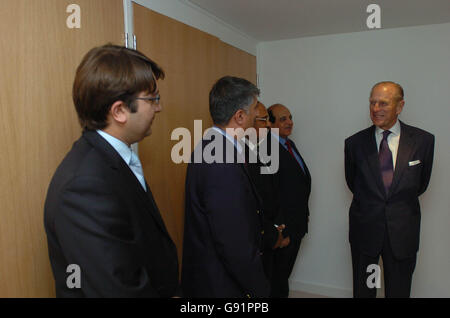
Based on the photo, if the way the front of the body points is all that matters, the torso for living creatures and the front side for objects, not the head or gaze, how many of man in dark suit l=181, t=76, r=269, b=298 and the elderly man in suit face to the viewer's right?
1

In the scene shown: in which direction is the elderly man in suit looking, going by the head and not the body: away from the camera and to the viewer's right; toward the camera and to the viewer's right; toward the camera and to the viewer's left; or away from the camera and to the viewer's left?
toward the camera and to the viewer's left

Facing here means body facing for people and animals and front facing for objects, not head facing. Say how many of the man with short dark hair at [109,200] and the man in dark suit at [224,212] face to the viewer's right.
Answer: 2

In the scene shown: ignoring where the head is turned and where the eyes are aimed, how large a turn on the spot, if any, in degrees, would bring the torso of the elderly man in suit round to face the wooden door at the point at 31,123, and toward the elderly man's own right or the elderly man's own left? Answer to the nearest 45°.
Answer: approximately 45° to the elderly man's own right

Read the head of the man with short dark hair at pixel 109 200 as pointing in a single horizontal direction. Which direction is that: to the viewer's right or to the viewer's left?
to the viewer's right

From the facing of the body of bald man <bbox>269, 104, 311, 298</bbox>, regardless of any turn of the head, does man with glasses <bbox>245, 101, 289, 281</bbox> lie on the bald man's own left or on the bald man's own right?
on the bald man's own right

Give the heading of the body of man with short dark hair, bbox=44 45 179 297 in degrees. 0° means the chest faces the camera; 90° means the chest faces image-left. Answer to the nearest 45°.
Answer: approximately 270°

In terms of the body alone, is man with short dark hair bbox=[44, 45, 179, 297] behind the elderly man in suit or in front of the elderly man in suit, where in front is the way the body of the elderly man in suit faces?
in front

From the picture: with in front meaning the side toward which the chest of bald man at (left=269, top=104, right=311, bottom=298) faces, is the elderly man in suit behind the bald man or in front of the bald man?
in front

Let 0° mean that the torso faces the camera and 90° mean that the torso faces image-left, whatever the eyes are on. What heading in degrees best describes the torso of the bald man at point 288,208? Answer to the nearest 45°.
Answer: approximately 315°

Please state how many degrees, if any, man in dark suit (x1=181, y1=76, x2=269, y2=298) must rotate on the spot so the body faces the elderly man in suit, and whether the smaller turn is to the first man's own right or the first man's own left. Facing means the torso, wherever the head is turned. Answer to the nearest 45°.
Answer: approximately 45° to the first man's own left

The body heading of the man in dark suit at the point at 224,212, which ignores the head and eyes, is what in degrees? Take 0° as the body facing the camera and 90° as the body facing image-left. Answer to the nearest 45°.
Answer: approximately 270°

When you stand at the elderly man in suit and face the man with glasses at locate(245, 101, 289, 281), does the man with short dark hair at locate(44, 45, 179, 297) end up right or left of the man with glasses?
left
